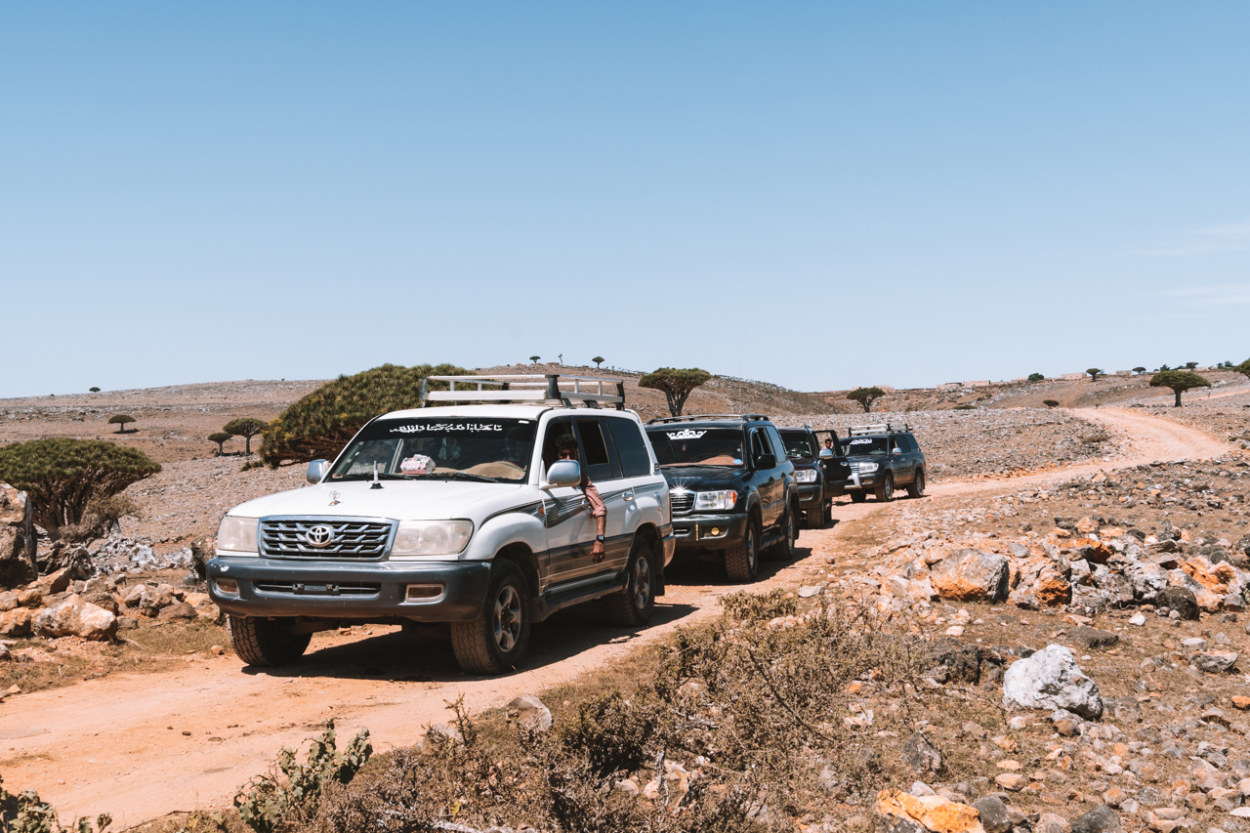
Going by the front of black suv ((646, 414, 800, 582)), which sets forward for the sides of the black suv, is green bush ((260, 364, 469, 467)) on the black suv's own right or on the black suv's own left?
on the black suv's own right

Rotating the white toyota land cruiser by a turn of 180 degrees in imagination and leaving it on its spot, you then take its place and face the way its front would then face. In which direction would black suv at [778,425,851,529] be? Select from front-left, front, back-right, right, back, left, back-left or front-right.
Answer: front

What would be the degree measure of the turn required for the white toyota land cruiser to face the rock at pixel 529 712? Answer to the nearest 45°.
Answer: approximately 45° to its left

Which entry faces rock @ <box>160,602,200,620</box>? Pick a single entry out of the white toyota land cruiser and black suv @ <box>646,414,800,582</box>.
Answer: the black suv

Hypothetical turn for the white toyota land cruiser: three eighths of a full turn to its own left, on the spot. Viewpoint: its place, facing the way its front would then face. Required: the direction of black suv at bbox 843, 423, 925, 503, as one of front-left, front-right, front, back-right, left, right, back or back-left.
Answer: front-left

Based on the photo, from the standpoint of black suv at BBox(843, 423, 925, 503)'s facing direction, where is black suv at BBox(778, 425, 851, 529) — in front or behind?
in front

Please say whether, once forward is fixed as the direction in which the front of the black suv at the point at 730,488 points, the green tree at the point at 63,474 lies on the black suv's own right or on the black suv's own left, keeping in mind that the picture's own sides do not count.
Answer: on the black suv's own right

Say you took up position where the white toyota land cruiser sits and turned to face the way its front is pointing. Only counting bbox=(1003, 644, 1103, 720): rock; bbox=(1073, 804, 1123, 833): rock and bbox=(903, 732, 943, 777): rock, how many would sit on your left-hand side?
3

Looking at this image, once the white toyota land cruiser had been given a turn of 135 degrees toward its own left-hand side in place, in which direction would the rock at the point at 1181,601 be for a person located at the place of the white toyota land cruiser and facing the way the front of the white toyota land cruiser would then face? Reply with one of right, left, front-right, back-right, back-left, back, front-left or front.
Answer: front

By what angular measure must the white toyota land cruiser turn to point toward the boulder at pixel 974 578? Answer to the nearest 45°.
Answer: approximately 135° to its left

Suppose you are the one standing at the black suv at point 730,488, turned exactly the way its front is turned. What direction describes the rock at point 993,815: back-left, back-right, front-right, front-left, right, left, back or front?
front-left

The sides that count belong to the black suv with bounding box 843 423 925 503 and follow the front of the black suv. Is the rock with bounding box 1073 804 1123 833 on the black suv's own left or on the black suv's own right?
on the black suv's own left

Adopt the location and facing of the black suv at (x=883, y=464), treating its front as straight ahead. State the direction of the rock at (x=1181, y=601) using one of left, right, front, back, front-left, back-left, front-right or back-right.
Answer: front-left

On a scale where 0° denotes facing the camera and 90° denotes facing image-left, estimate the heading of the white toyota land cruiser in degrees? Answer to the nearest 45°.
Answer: approximately 45°

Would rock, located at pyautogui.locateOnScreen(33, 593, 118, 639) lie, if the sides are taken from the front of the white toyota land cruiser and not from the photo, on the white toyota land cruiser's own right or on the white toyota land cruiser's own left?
on the white toyota land cruiser's own right

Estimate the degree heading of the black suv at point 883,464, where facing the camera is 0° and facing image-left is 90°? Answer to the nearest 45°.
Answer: approximately 45°

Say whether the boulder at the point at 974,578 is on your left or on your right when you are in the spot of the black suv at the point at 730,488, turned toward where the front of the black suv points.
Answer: on your left

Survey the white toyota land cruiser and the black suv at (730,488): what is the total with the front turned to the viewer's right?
0

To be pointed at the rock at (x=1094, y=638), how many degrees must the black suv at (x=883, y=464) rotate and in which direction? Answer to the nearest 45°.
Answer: approximately 45° to its left

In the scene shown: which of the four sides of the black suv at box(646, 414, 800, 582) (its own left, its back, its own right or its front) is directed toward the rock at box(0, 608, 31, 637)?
front
